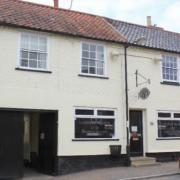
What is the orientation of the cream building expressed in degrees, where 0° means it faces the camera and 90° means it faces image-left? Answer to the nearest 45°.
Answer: approximately 315°
